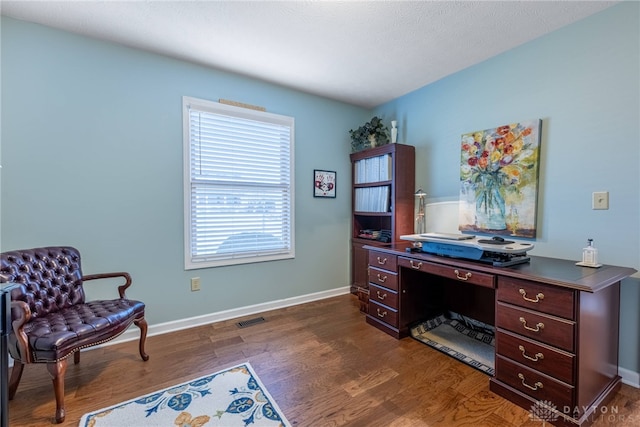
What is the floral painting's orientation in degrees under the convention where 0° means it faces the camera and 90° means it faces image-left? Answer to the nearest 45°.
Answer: approximately 45°

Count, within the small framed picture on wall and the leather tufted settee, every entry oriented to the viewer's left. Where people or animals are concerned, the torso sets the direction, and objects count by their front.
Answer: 0

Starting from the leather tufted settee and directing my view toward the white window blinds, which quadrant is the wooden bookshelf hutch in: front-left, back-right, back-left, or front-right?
front-right

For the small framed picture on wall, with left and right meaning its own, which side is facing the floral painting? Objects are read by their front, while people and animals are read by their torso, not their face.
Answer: front

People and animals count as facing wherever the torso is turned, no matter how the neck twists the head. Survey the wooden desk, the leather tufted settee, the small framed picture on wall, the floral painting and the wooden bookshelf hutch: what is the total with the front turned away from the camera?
0

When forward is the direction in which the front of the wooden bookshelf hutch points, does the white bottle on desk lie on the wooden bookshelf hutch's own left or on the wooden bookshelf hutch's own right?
on the wooden bookshelf hutch's own left

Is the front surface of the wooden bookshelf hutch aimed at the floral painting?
no

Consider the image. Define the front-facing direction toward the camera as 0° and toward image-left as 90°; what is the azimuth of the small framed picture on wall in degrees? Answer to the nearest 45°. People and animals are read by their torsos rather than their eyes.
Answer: approximately 315°

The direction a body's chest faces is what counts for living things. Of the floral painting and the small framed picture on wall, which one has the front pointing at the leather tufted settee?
the floral painting

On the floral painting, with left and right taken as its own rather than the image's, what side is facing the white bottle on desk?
left

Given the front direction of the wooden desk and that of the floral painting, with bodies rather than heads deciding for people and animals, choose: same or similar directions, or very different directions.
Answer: same or similar directions

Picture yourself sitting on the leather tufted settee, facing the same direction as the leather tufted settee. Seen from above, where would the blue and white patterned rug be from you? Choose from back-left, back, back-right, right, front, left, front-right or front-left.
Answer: front

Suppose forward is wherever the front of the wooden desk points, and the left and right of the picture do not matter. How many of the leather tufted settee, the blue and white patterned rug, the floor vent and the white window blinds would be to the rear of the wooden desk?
0

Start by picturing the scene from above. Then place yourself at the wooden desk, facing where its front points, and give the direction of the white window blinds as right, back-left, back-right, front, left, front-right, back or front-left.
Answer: front-right

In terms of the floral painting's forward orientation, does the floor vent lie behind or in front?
in front

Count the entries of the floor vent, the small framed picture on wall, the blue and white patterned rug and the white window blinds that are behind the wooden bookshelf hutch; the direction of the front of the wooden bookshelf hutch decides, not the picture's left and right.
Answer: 0

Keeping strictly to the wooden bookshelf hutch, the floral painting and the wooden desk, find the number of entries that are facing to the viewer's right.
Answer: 0

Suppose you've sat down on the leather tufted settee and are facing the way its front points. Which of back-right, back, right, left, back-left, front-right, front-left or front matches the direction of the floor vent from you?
front-left

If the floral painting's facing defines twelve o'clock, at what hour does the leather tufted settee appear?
The leather tufted settee is roughly at 12 o'clock from the floral painting.

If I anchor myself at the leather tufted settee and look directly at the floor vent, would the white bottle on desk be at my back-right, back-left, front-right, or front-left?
front-right
